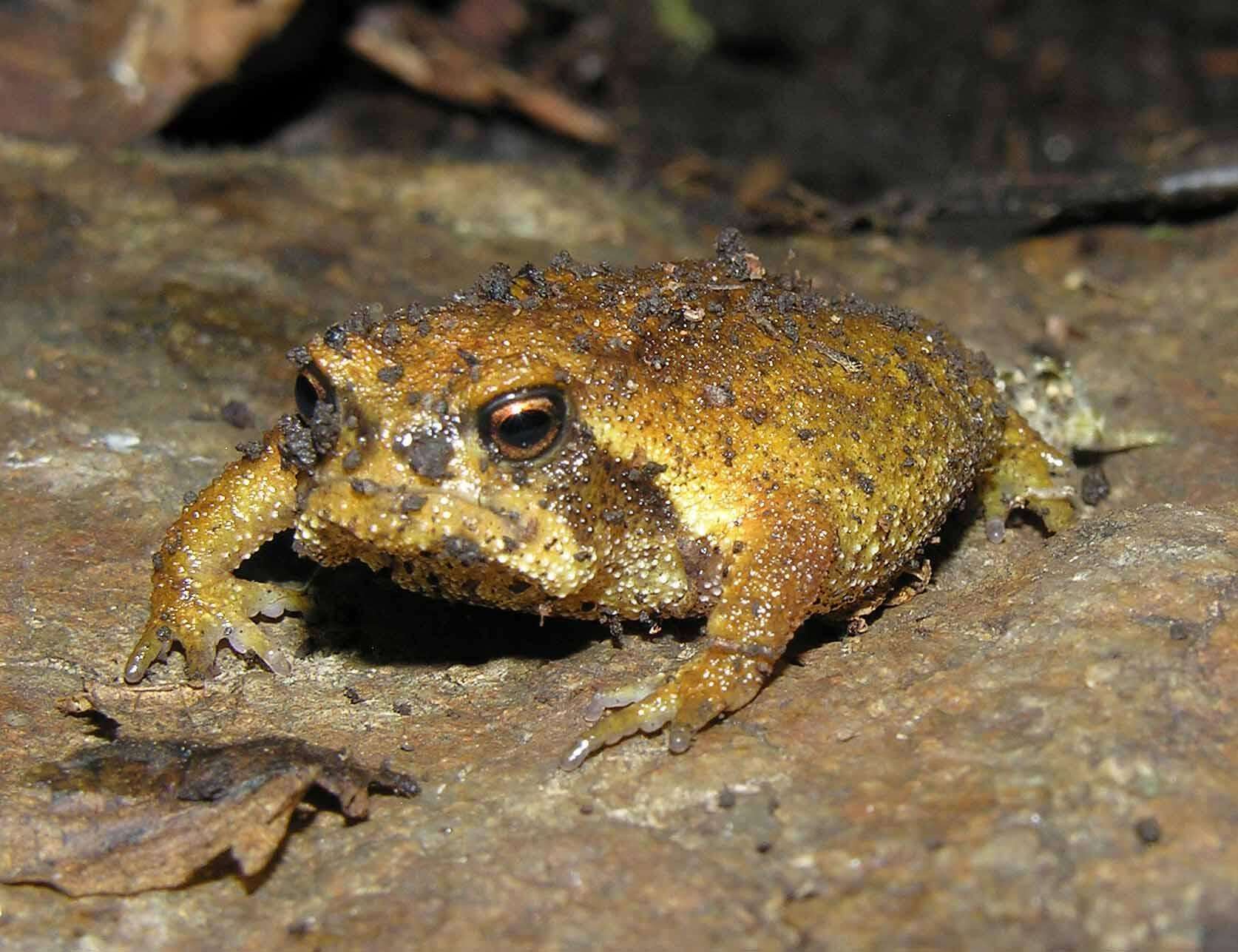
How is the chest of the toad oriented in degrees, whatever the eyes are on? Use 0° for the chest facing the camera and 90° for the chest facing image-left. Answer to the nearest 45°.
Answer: approximately 45°

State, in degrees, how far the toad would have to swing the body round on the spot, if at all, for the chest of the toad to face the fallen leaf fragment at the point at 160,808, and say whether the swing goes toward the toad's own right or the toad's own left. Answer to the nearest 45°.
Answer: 0° — it already faces it
